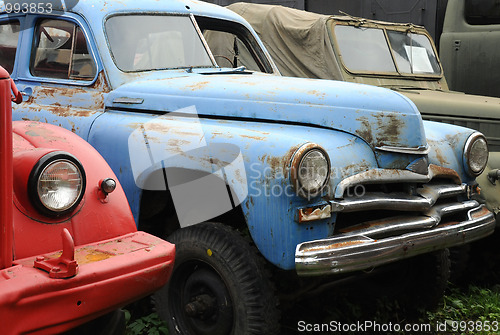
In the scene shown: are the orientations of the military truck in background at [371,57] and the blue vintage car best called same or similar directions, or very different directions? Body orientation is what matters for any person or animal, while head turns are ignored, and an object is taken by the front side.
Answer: same or similar directions

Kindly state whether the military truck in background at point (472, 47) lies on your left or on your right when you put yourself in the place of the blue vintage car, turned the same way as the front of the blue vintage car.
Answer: on your left

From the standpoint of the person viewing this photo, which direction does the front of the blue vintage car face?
facing the viewer and to the right of the viewer

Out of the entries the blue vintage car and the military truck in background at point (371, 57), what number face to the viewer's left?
0

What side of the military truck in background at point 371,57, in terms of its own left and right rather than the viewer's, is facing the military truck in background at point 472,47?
left

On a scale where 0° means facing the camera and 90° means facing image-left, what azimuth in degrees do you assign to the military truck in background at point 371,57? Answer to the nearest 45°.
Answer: approximately 315°
